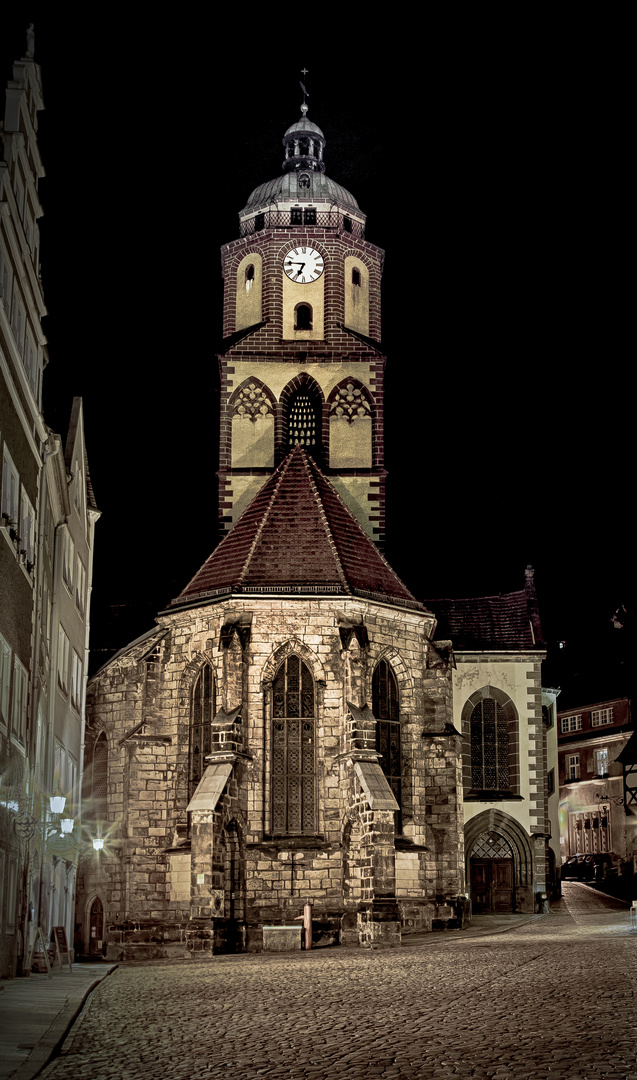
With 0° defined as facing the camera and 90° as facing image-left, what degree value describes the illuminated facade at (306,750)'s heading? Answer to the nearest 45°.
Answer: approximately 0°

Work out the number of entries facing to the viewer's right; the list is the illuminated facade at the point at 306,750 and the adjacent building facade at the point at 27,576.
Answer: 1

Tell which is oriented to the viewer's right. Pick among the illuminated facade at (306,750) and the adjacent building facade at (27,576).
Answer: the adjacent building facade

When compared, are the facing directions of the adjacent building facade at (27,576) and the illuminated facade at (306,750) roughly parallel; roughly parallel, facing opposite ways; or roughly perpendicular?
roughly perpendicular

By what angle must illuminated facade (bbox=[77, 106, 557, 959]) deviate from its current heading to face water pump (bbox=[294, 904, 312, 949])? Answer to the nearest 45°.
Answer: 0° — it already faces it

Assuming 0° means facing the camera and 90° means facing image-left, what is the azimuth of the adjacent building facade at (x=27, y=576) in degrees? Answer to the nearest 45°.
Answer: approximately 270°

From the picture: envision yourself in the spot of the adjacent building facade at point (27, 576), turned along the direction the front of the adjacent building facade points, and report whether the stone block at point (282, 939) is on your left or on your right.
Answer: on your left
